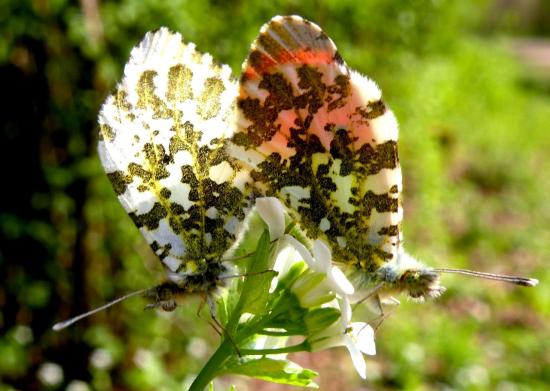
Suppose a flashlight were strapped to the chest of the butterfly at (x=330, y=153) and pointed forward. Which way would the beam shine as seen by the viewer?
to the viewer's right
